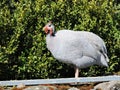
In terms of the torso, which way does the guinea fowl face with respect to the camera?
to the viewer's left
